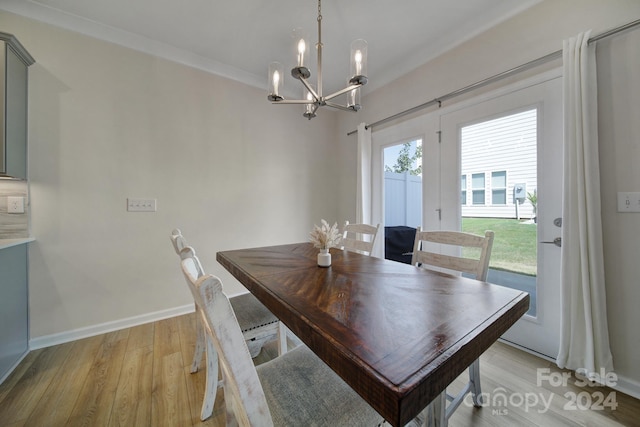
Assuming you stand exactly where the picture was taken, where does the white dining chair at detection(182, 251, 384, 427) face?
facing away from the viewer and to the right of the viewer

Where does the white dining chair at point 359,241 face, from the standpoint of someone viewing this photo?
facing the viewer and to the left of the viewer

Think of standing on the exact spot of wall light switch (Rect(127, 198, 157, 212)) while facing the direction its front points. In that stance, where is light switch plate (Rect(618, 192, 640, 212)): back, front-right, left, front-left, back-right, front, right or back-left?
front-left

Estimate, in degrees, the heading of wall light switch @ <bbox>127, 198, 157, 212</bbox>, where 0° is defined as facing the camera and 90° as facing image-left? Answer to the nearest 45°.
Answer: approximately 0°

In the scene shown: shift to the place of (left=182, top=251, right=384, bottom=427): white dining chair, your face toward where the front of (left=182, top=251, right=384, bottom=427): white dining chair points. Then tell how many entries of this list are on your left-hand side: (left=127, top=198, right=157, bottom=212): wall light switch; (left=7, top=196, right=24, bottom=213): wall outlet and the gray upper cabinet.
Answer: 3

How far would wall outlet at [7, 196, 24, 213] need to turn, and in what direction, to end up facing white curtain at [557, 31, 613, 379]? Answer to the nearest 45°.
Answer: approximately 45° to its left
